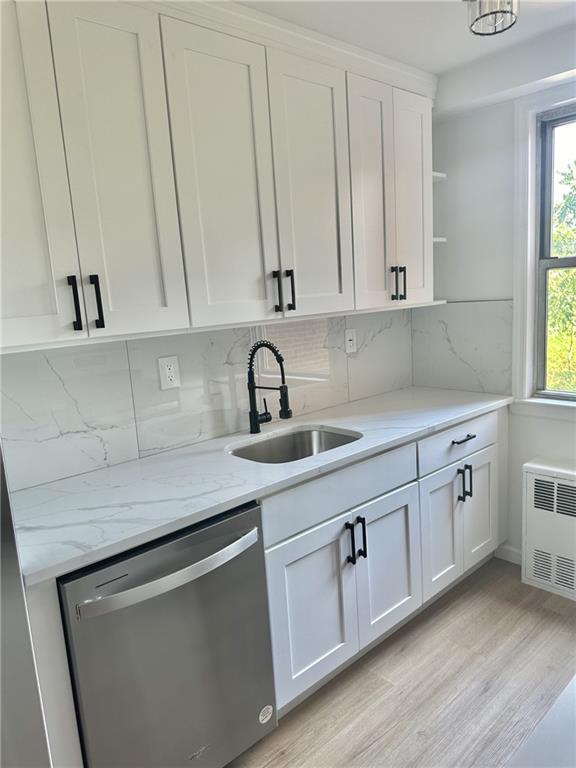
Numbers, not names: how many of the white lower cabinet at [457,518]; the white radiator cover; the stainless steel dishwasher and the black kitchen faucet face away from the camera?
0

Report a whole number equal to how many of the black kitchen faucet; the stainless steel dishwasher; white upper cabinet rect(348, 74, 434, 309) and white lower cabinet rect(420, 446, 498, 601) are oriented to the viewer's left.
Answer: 0

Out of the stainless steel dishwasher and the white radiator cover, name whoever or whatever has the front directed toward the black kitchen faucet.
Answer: the white radiator cover

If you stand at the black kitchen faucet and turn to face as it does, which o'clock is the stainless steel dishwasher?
The stainless steel dishwasher is roughly at 2 o'clock from the black kitchen faucet.

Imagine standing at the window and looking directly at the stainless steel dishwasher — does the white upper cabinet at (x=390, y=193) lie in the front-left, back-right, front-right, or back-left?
front-right

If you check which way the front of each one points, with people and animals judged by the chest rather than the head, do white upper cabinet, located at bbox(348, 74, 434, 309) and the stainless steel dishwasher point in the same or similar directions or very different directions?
same or similar directions

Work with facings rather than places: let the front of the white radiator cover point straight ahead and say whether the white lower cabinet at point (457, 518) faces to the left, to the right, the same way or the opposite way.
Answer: to the left

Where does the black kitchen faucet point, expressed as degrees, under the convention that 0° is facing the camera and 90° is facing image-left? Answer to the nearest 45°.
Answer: approximately 315°

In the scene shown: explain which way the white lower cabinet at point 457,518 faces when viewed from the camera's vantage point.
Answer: facing the viewer and to the right of the viewer

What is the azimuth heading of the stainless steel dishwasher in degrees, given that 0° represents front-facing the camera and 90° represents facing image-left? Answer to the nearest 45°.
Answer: approximately 315°

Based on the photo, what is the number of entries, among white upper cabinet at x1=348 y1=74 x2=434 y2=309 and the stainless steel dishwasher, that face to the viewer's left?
0

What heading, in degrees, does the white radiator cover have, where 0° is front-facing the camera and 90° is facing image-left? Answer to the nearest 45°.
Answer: approximately 45°
